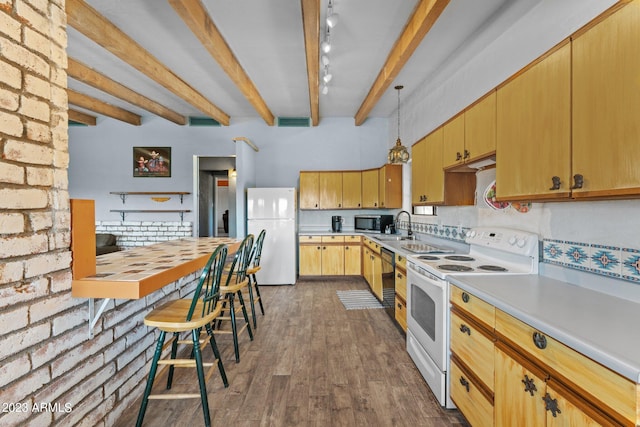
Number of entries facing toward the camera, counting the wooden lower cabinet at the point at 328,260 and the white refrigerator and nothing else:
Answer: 2

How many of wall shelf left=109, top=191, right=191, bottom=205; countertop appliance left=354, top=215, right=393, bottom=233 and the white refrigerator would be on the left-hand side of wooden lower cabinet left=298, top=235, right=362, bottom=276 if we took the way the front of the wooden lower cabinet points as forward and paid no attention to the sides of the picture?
1

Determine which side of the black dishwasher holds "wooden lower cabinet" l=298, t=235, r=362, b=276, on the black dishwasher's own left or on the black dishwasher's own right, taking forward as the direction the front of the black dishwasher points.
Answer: on the black dishwasher's own right

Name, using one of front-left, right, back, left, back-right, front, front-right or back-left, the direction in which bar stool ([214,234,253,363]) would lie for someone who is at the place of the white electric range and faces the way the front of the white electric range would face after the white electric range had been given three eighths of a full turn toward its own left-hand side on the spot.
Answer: back

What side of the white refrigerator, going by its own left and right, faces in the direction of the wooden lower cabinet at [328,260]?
left

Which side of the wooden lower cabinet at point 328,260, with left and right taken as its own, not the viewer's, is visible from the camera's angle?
front

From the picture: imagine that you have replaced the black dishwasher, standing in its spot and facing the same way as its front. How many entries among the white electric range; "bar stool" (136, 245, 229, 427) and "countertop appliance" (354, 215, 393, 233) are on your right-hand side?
1

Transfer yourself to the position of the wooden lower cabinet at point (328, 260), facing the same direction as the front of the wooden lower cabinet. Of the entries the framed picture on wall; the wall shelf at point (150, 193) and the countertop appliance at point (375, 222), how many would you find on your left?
1

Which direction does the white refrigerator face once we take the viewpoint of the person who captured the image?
facing the viewer

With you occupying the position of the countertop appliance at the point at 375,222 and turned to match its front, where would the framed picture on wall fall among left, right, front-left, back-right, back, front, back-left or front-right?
front-right

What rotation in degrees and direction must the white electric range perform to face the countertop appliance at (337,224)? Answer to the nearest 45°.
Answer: approximately 90° to its right

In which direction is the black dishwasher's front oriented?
to the viewer's left

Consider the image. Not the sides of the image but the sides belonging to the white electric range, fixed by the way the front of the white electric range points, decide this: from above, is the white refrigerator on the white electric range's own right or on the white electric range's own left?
on the white electric range's own right

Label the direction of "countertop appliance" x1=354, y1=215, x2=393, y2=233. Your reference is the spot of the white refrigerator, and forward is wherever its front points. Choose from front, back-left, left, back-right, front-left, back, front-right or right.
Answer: left

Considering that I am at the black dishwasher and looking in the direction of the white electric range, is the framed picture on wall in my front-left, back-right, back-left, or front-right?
back-right

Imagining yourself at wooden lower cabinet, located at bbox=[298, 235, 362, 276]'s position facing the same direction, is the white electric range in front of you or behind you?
in front

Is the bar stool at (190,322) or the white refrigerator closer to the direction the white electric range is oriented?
the bar stool

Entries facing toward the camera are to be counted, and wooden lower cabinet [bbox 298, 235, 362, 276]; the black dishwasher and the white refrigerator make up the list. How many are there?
2
